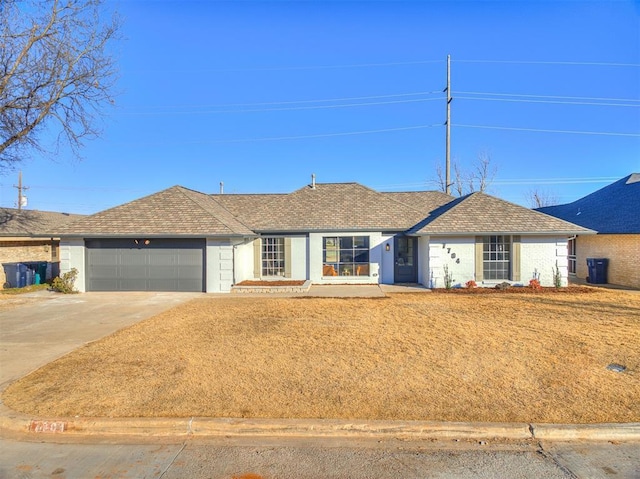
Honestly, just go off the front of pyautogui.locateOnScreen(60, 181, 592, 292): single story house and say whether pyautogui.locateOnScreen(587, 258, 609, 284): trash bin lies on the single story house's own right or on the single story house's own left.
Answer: on the single story house's own left

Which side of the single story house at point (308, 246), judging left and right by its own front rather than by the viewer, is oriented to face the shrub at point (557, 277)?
left

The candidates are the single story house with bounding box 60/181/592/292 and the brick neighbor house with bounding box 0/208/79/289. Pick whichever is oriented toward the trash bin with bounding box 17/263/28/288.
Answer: the brick neighbor house

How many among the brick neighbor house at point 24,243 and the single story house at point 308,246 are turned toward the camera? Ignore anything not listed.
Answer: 2

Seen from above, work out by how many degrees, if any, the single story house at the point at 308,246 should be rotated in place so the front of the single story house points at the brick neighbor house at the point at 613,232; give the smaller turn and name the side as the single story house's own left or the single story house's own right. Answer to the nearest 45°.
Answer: approximately 90° to the single story house's own left

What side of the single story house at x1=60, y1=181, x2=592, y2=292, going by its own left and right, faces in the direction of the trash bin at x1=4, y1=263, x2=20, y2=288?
right

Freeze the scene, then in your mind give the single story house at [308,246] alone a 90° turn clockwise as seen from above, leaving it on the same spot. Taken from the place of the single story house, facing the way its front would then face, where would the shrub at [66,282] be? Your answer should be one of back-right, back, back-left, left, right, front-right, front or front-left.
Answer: front

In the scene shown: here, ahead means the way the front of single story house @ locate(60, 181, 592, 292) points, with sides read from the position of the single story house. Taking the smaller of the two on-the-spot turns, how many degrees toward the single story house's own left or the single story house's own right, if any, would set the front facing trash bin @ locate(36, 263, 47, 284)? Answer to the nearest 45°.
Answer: approximately 90° to the single story house's own right

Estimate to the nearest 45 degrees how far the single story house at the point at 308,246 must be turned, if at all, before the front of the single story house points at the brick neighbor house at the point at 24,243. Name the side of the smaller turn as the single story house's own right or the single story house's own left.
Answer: approximately 90° to the single story house's own right

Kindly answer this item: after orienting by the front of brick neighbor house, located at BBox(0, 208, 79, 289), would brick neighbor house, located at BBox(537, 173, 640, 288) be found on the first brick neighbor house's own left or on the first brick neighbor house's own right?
on the first brick neighbor house's own left

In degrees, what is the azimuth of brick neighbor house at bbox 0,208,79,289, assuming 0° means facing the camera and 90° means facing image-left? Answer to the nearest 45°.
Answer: approximately 0°

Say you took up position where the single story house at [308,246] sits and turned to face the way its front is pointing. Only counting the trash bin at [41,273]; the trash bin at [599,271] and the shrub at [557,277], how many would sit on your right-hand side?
1

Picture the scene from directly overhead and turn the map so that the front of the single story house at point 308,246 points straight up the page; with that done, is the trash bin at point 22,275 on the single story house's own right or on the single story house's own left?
on the single story house's own right
